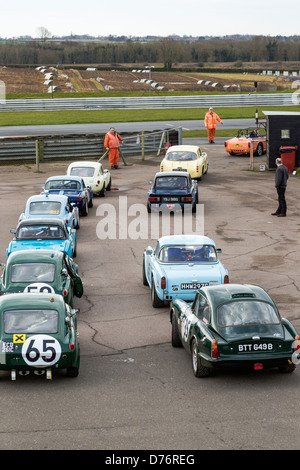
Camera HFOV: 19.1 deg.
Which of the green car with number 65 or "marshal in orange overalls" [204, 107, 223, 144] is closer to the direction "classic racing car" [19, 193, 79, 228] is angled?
the marshal in orange overalls

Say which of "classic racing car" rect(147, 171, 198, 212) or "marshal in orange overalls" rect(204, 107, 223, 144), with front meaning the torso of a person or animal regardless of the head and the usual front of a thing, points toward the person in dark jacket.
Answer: the marshal in orange overalls

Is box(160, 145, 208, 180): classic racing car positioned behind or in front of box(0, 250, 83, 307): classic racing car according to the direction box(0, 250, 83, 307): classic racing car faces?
in front

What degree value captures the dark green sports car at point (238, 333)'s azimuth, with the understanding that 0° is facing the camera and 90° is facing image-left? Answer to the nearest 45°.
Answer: approximately 135°

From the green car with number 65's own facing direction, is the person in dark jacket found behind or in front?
in front

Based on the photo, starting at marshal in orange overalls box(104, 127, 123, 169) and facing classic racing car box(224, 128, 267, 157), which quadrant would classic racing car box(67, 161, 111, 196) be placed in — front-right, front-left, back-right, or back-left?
back-right

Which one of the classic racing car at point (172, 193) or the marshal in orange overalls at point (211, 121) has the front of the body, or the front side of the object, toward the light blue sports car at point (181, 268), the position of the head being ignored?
the marshal in orange overalls

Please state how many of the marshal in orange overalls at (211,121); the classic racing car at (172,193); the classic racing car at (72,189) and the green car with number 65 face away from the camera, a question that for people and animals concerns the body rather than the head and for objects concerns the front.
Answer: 3

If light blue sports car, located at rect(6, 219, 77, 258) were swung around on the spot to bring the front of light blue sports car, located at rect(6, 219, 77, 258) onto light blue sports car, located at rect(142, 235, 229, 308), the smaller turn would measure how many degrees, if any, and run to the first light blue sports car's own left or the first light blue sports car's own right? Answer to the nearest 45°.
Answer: approximately 135° to the first light blue sports car's own right

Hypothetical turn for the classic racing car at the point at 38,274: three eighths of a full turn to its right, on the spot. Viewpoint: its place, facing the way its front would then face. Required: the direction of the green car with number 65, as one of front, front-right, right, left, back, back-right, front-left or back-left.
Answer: front-right

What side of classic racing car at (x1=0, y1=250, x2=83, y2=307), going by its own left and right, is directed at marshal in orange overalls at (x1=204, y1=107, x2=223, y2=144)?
front
